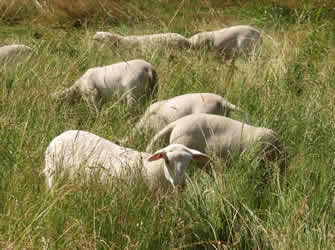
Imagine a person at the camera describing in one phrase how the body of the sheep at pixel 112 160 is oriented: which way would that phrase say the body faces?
to the viewer's right

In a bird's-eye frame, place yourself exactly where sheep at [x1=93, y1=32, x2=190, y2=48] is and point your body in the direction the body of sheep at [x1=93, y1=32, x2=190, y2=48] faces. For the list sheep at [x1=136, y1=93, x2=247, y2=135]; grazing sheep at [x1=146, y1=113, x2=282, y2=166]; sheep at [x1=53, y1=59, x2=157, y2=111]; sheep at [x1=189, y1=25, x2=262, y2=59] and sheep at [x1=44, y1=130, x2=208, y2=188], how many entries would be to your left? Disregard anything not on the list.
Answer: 4

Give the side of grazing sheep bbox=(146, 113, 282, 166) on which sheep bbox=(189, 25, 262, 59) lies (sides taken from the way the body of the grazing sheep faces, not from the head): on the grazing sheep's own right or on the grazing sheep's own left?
on the grazing sheep's own left

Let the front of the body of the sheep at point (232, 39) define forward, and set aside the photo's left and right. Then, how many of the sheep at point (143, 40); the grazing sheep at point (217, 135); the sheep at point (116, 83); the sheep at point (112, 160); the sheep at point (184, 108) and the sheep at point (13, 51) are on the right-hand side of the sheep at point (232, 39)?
0

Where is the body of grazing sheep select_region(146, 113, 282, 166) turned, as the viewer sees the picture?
to the viewer's right

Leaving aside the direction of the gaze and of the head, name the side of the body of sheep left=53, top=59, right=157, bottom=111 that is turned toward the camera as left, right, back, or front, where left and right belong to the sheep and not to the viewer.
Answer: left

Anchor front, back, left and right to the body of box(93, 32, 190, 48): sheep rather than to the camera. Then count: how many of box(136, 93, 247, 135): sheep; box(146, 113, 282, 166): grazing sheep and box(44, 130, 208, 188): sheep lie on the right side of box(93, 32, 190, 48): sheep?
0

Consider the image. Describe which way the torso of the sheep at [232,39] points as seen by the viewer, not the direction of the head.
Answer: to the viewer's left

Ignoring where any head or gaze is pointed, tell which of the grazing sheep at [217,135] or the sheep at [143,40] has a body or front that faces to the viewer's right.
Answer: the grazing sheep

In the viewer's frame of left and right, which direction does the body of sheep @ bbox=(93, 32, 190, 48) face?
facing to the left of the viewer

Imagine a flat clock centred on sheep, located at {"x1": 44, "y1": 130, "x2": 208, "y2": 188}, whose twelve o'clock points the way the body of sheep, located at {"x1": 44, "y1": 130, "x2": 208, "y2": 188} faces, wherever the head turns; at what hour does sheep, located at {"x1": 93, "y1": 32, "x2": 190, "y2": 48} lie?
sheep, located at {"x1": 93, "y1": 32, "x2": 190, "y2": 48} is roughly at 9 o'clock from sheep, located at {"x1": 44, "y1": 130, "x2": 208, "y2": 188}.

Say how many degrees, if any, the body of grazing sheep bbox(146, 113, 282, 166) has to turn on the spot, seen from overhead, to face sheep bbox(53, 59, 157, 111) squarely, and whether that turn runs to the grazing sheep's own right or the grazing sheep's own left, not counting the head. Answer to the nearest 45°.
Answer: approximately 135° to the grazing sheep's own left

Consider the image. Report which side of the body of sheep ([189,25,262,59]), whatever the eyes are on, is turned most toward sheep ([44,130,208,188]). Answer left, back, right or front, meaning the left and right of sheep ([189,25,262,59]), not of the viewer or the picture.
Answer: left
